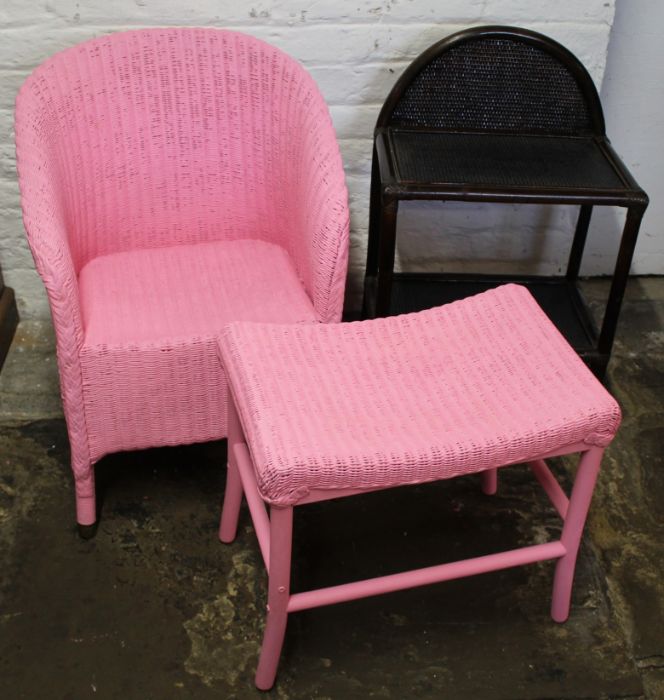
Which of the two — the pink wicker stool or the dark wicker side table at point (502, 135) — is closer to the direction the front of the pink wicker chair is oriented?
the pink wicker stool

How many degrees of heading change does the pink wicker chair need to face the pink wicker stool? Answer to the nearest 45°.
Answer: approximately 45° to its left

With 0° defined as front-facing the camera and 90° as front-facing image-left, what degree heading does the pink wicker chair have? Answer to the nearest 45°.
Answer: approximately 0°

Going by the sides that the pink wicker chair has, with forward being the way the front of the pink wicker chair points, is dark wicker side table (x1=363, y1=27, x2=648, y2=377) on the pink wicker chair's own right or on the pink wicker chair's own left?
on the pink wicker chair's own left
